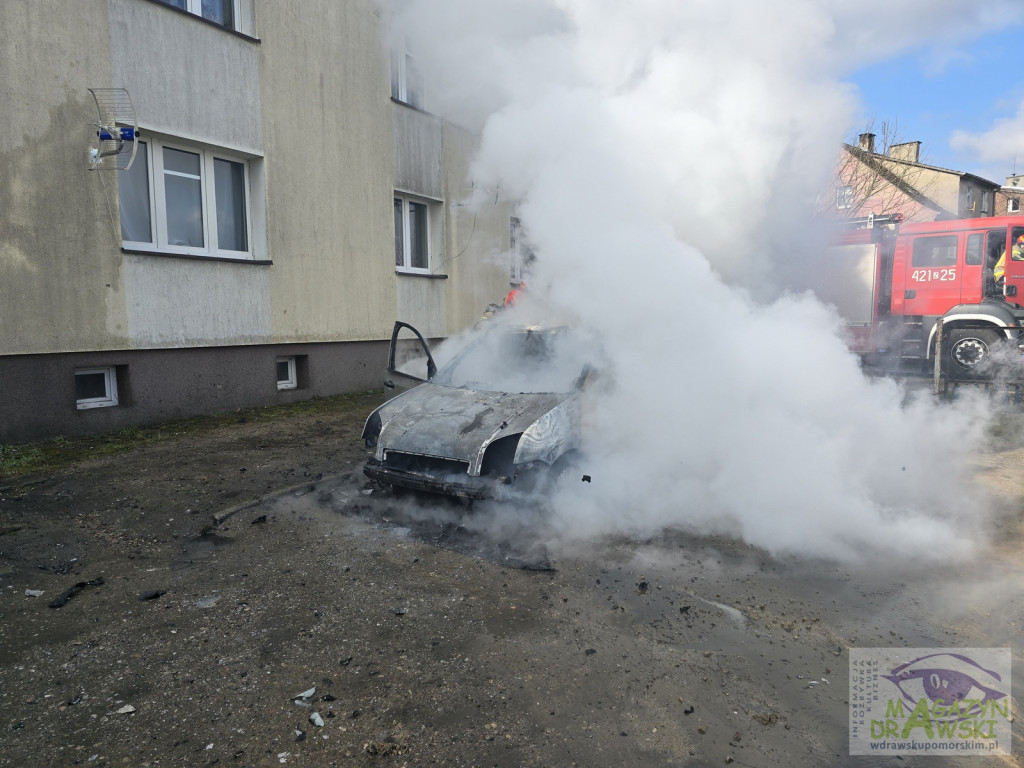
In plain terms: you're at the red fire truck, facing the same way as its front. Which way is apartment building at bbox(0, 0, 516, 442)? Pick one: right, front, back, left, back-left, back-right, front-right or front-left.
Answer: back-right

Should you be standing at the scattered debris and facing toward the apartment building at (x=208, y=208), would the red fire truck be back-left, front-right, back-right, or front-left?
front-right

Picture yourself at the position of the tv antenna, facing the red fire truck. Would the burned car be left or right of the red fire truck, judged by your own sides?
right

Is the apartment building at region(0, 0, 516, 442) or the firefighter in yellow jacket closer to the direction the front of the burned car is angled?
the apartment building

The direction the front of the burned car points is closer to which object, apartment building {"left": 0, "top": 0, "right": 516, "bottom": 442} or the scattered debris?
the scattered debris

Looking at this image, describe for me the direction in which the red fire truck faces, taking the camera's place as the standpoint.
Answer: facing to the right of the viewer

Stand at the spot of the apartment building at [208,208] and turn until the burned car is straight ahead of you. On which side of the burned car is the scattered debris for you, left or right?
right

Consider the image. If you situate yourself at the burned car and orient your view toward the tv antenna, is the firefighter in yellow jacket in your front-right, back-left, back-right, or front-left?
back-right

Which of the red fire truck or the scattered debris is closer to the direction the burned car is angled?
the scattered debris

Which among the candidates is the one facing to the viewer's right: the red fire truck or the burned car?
the red fire truck

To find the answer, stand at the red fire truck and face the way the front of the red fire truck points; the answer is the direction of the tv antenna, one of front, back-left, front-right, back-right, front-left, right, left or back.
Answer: back-right

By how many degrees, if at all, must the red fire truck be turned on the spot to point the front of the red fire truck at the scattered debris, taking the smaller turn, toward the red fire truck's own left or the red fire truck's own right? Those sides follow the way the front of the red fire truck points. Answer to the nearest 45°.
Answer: approximately 90° to the red fire truck's own right

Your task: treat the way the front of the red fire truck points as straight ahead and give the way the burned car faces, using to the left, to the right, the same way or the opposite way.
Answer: to the right

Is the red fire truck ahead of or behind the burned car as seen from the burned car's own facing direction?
behind

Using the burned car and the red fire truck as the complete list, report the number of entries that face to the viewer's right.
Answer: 1

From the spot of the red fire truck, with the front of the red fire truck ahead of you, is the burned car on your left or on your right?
on your right

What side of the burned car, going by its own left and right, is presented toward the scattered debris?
front
